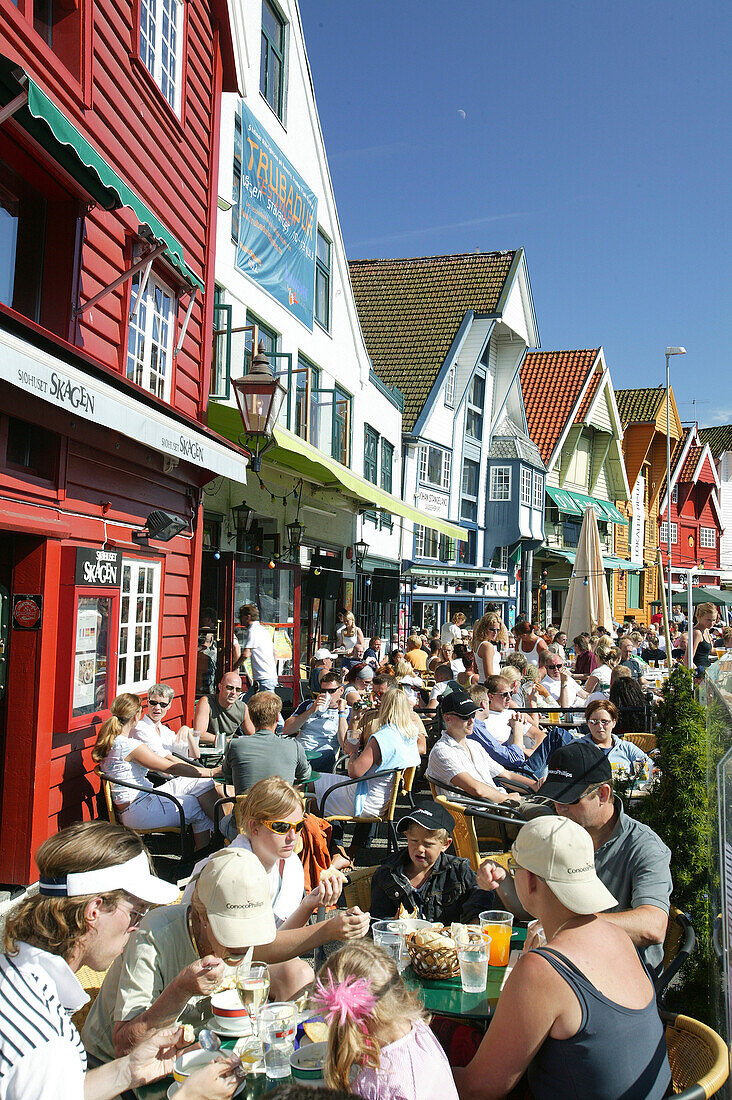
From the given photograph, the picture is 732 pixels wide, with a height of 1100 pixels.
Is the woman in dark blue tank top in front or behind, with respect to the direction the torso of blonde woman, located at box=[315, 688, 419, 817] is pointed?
behind

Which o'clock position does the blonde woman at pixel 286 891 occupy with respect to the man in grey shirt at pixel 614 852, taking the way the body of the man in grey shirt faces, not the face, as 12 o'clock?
The blonde woman is roughly at 1 o'clock from the man in grey shirt.

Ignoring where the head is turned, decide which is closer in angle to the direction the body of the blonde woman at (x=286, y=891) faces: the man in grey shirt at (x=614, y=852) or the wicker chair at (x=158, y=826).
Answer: the man in grey shirt

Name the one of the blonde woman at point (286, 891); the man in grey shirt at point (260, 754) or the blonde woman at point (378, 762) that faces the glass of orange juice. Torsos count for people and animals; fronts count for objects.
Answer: the blonde woman at point (286, 891)

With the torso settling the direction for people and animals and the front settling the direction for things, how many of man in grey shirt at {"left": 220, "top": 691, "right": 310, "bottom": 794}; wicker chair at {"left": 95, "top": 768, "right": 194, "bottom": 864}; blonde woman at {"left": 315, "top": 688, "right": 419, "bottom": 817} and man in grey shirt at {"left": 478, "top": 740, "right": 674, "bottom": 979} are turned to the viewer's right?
1

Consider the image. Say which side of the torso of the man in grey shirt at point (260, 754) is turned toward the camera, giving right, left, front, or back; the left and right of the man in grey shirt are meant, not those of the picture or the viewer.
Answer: back

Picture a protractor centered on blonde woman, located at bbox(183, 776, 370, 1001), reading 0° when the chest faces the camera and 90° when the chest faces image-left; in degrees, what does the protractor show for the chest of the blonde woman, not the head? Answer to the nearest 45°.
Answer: approximately 315°

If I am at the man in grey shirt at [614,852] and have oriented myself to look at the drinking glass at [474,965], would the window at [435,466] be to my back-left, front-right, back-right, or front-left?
back-right

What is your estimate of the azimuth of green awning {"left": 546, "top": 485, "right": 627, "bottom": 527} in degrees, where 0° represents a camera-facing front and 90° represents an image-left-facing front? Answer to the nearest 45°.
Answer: approximately 315°

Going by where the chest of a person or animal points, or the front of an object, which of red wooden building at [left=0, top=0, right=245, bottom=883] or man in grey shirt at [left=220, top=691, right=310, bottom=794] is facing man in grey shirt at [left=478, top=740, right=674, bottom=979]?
the red wooden building

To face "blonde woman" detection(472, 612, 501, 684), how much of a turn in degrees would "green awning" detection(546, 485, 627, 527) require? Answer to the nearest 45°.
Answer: approximately 45° to its right

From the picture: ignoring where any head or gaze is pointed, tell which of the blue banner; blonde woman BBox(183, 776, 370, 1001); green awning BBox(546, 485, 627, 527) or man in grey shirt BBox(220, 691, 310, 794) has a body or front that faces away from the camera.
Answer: the man in grey shirt

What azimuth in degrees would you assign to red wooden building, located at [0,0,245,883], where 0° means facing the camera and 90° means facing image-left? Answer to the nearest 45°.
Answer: approximately 315°

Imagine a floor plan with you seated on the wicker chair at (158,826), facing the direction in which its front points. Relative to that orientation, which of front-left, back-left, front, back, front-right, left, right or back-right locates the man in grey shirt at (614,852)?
front-right
